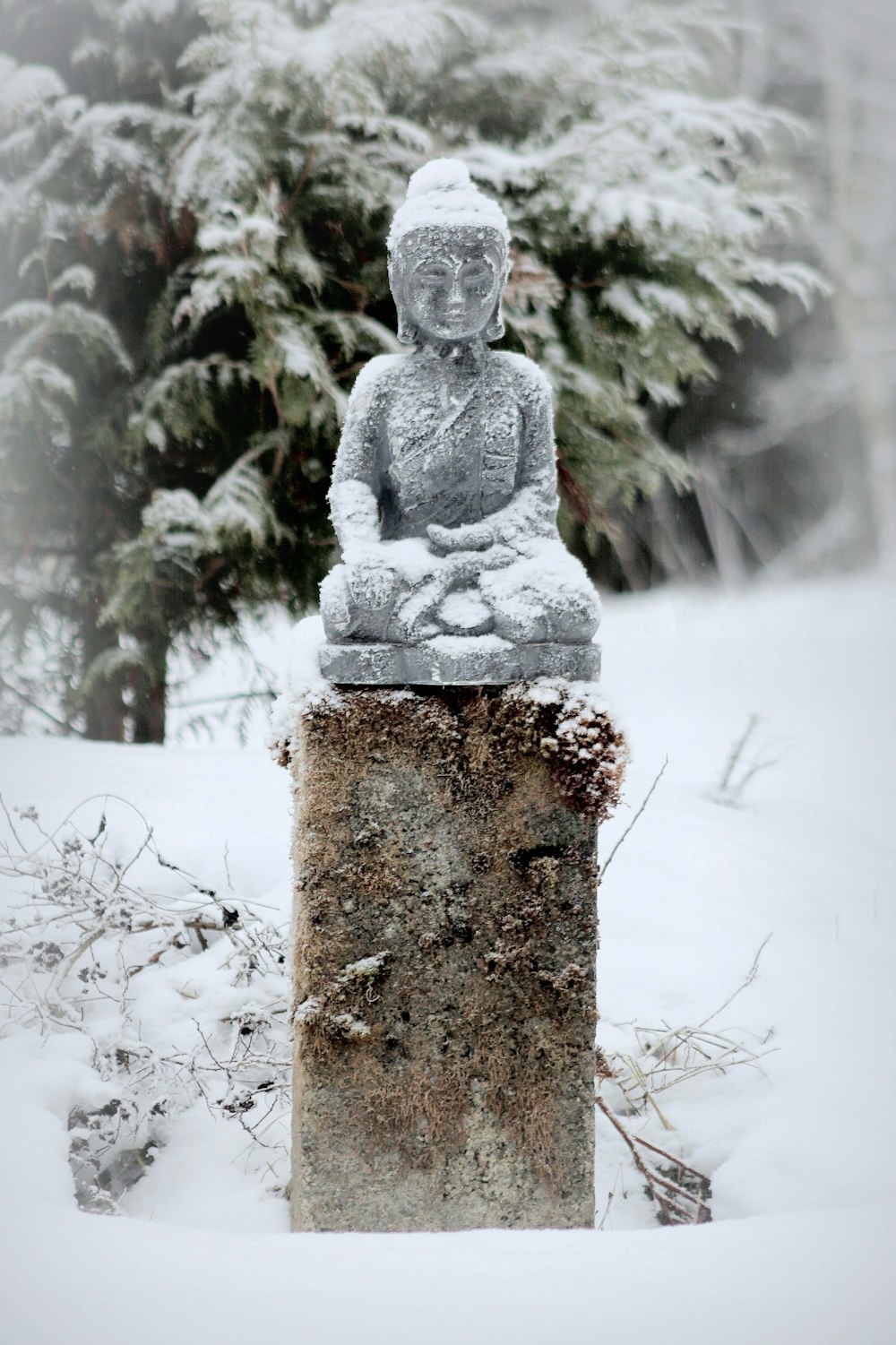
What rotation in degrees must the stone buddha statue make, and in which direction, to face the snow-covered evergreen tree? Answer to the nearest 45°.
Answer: approximately 180°

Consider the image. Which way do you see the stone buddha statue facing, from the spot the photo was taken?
facing the viewer
